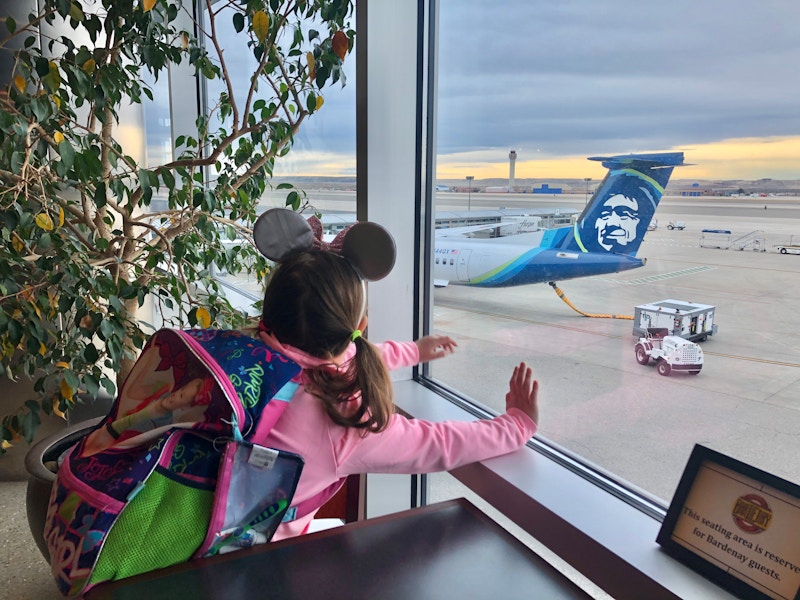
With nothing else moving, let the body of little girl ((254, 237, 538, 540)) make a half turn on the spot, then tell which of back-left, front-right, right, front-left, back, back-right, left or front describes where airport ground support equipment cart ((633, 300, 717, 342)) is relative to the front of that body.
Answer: back-left

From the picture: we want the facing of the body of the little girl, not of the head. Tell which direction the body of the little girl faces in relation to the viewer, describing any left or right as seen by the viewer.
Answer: facing away from the viewer and to the right of the viewer

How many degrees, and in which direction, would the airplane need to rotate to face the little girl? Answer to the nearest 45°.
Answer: approximately 45° to its left

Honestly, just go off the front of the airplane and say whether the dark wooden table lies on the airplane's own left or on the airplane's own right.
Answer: on the airplane's own left

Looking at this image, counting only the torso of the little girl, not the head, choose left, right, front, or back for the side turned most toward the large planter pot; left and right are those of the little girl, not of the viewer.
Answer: left

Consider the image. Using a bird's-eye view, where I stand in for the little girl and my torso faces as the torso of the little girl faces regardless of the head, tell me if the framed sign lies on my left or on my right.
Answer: on my right

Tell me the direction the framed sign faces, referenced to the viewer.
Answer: facing the viewer and to the left of the viewer

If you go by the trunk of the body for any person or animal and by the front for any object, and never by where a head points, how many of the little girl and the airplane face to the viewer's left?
1

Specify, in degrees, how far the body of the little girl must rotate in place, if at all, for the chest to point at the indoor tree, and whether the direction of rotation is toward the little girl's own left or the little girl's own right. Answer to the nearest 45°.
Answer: approximately 90° to the little girl's own left

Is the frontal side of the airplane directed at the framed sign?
no

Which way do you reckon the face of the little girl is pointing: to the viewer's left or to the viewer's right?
to the viewer's right

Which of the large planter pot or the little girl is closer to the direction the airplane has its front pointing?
the large planter pot

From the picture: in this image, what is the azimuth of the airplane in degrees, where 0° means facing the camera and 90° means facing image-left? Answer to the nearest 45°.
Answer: approximately 90°
